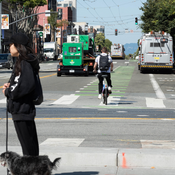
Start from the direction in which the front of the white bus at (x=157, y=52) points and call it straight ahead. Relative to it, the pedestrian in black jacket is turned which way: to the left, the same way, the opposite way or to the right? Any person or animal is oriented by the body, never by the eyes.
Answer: to the left
